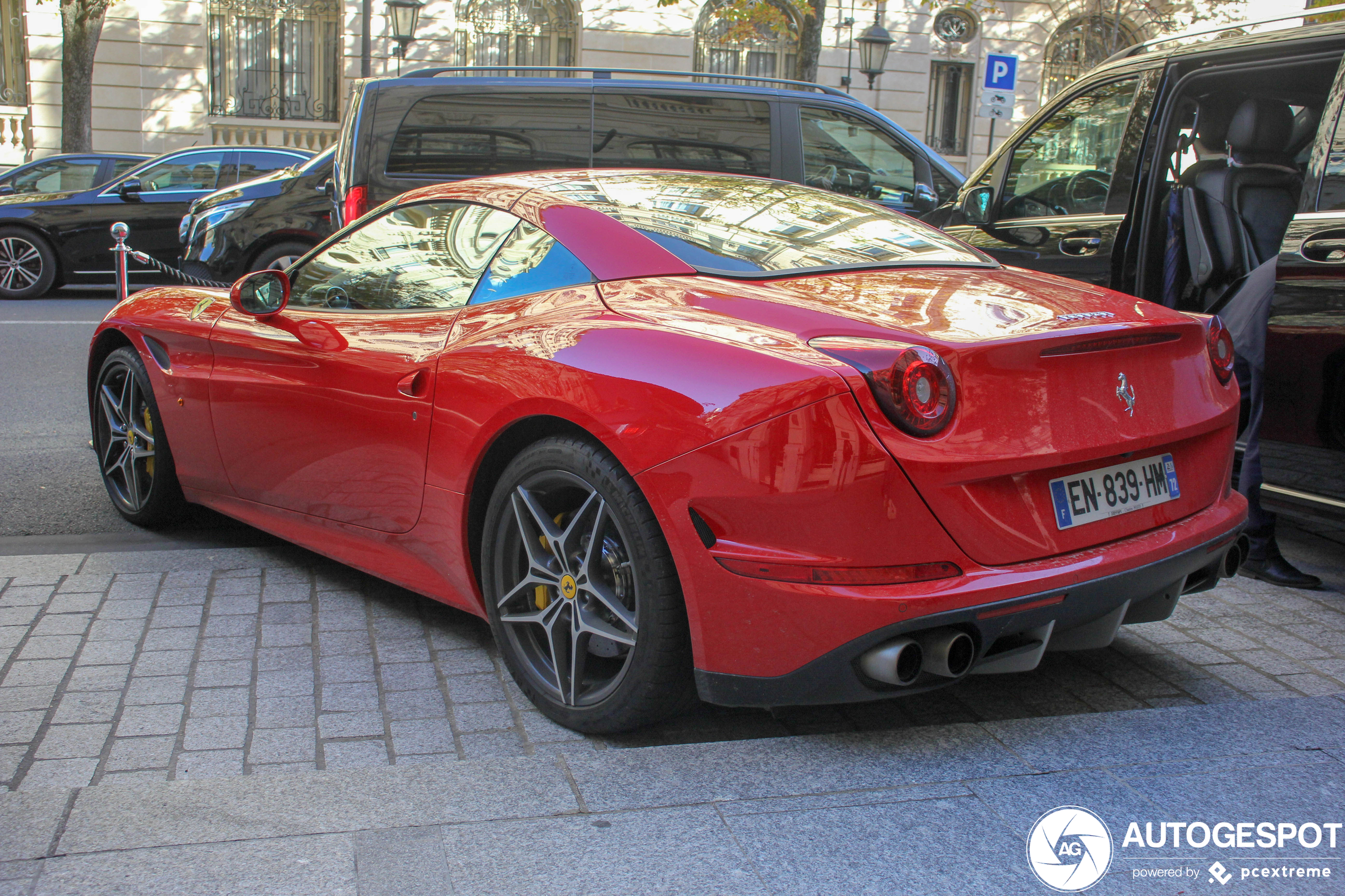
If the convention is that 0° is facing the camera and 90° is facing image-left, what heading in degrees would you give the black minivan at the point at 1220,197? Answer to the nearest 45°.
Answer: approximately 135°

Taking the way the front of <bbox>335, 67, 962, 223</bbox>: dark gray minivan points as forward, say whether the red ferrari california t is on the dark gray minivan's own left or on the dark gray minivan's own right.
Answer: on the dark gray minivan's own right

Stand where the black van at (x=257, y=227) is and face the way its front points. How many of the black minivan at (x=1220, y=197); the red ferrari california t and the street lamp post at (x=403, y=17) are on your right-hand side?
1

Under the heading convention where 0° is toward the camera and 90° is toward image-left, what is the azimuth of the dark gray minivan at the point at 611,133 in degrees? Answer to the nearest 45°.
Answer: approximately 270°

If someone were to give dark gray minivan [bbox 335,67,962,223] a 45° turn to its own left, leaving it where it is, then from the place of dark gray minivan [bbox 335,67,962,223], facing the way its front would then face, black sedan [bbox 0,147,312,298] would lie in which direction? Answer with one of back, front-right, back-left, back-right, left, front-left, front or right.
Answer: left

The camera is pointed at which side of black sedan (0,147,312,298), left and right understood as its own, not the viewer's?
left

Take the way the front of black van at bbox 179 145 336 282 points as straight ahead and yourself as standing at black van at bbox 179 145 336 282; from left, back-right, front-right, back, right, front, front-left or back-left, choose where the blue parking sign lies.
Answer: back

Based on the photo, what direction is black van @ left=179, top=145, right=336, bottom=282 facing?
to the viewer's left

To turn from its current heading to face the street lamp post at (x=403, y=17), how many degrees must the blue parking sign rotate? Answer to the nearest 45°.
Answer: approximately 135° to its right
